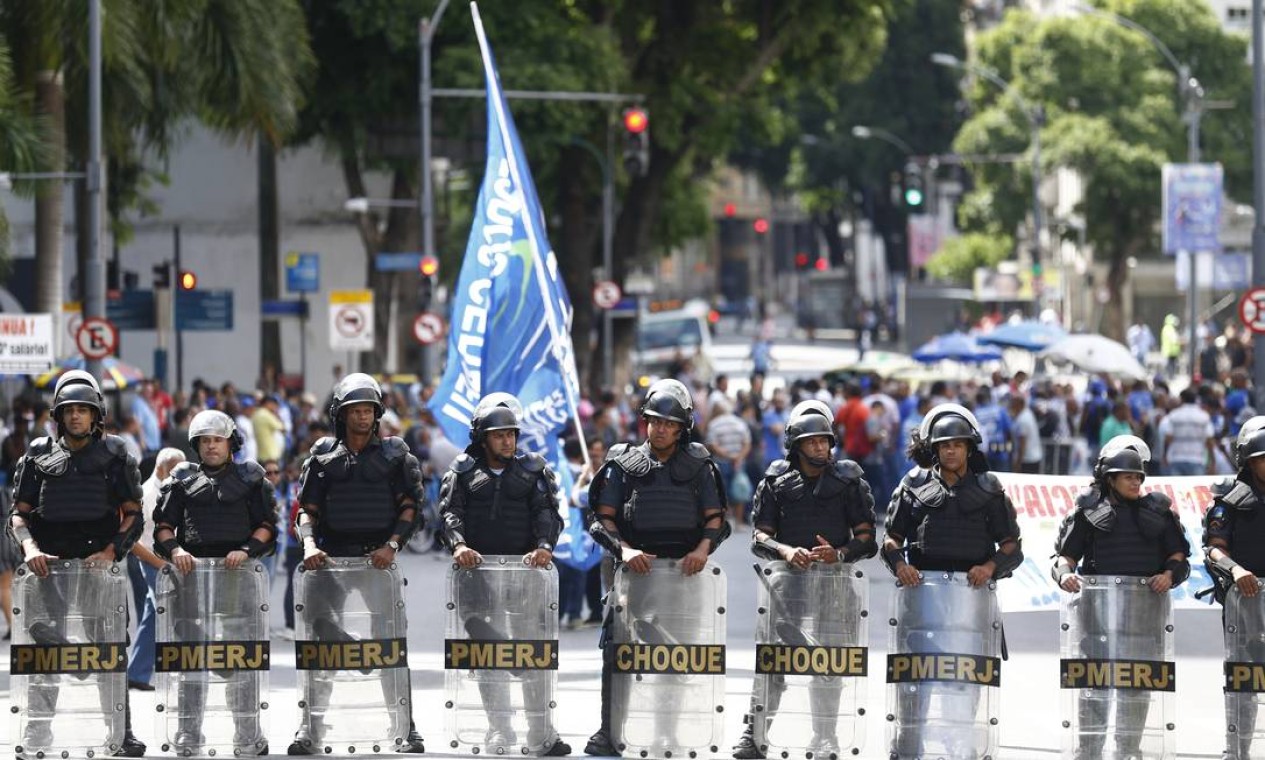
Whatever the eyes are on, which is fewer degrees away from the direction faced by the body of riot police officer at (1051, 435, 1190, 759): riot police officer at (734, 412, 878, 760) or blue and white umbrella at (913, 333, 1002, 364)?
the riot police officer

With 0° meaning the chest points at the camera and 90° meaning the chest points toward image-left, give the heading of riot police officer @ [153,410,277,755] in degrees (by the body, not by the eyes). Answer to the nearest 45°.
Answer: approximately 0°

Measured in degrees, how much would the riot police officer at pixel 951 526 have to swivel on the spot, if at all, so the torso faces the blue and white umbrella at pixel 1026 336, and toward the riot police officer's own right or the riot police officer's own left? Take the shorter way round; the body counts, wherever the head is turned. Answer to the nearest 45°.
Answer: approximately 180°
